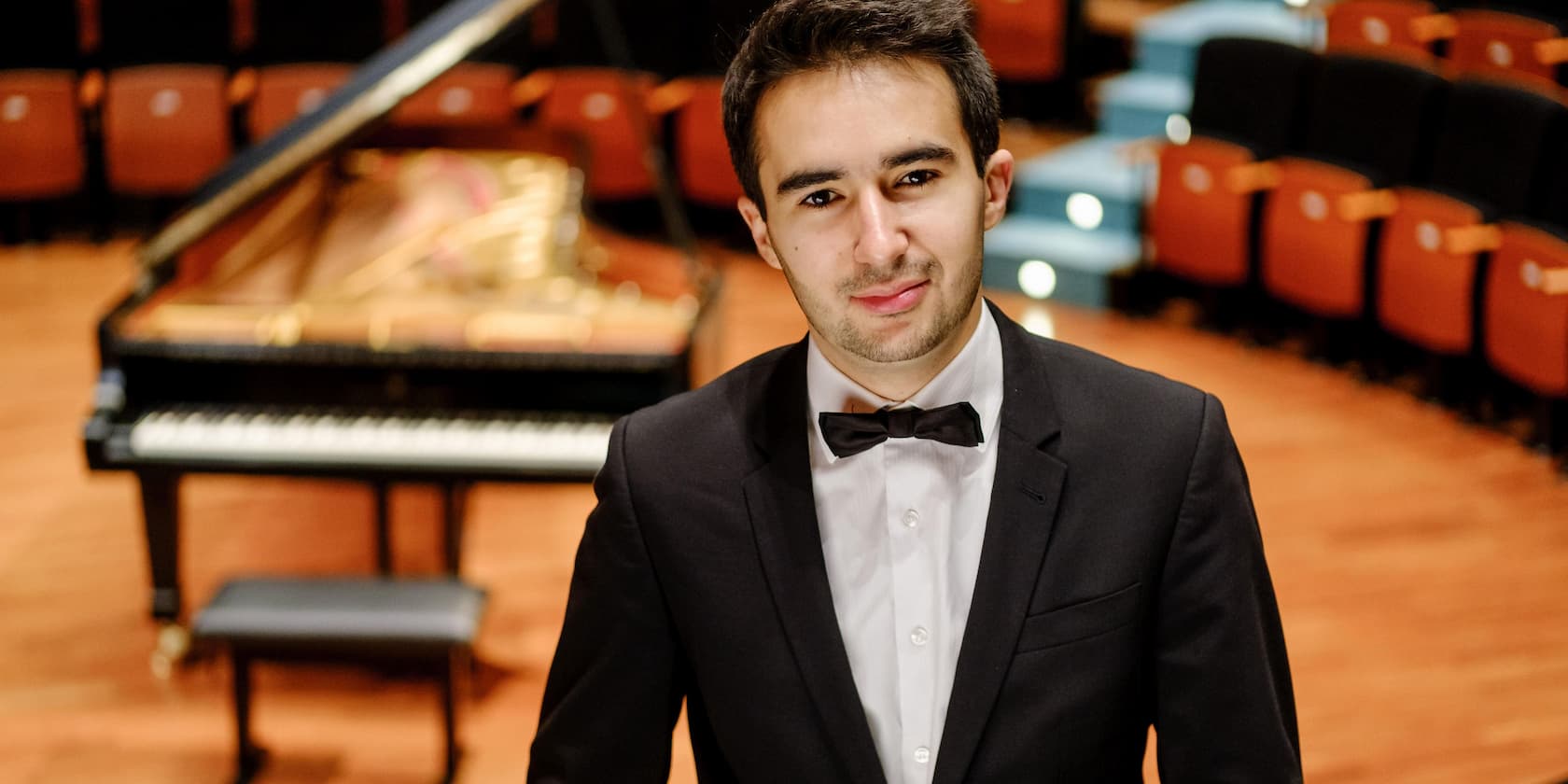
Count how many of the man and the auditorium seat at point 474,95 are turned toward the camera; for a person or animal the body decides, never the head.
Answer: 2

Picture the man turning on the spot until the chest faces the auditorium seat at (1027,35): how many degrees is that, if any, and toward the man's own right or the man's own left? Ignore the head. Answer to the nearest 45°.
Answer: approximately 180°

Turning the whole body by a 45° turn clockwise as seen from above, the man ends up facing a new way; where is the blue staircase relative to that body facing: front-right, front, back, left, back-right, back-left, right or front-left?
back-right

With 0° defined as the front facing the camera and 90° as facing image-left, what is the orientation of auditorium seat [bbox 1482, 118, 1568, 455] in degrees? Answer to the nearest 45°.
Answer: approximately 45°

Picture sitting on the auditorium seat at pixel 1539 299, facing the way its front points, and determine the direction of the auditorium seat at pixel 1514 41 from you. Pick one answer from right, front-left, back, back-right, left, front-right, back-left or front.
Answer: back-right

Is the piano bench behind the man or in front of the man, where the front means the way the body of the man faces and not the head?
behind

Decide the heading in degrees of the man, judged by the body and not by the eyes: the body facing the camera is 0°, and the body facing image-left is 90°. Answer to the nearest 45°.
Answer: approximately 0°

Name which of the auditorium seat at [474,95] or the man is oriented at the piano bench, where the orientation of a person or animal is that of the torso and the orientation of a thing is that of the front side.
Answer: the auditorium seat

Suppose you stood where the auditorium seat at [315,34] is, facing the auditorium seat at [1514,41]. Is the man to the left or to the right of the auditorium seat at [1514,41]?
right

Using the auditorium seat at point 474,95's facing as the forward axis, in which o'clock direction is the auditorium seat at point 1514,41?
the auditorium seat at point 1514,41 is roughly at 10 o'clock from the auditorium seat at point 474,95.
